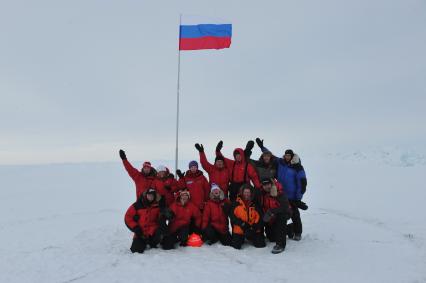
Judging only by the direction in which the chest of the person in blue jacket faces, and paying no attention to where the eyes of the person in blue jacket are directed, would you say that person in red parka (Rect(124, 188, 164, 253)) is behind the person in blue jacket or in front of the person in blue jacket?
in front

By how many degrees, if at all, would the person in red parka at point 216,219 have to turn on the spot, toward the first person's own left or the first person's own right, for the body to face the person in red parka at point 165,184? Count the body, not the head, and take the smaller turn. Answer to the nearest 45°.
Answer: approximately 135° to the first person's own right

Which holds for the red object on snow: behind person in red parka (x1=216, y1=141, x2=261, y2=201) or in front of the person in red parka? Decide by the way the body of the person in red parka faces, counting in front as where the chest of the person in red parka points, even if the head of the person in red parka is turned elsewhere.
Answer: in front

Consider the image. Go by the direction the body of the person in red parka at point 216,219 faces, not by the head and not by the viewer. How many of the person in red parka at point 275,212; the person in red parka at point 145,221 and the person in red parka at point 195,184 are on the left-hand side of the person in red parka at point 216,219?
1

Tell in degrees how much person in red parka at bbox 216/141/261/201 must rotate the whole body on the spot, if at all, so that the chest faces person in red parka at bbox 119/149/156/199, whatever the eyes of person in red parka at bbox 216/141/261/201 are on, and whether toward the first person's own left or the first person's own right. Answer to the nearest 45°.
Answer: approximately 90° to the first person's own right

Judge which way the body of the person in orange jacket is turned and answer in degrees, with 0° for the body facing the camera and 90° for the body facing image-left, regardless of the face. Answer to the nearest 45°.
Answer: approximately 0°

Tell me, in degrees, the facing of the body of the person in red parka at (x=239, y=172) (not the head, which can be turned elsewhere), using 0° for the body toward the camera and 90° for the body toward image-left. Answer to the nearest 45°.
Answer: approximately 0°

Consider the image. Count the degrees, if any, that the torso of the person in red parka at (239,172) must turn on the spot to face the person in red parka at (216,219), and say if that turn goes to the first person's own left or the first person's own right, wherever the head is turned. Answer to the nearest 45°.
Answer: approximately 45° to the first person's own right
